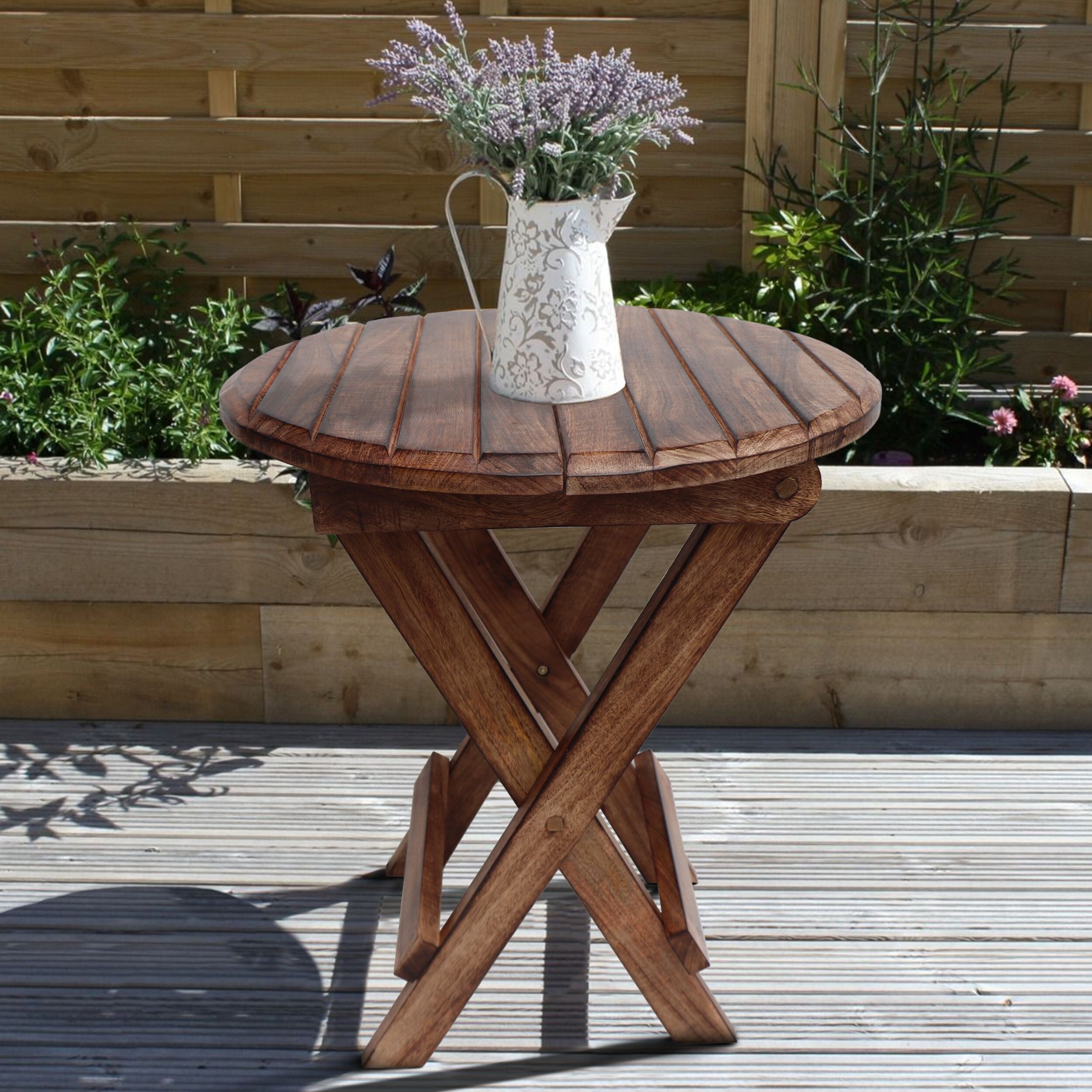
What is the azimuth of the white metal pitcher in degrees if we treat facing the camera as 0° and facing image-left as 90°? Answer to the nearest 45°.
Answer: approximately 270°

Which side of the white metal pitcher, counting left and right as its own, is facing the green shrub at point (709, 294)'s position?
left

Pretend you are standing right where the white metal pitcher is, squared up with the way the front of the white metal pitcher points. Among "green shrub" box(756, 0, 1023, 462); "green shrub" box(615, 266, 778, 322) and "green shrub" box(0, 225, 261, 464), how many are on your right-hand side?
0

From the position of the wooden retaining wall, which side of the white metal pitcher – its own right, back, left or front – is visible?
left

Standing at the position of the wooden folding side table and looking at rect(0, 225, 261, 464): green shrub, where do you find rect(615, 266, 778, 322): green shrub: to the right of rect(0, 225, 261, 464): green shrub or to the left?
right

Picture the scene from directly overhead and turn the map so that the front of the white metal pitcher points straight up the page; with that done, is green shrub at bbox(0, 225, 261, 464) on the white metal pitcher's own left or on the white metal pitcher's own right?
on the white metal pitcher's own left
